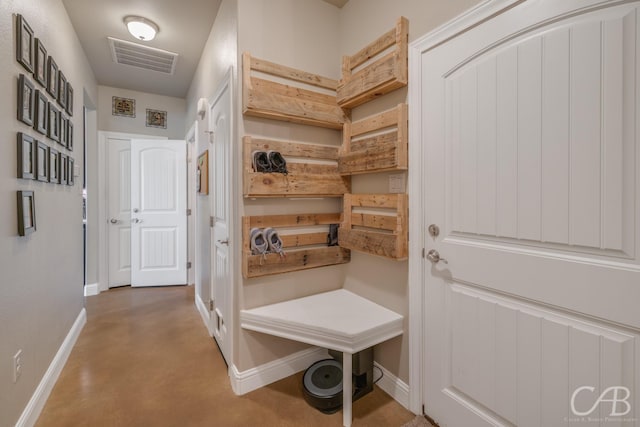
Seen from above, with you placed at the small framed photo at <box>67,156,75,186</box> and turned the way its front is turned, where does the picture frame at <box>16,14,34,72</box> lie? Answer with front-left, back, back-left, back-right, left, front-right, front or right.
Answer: right

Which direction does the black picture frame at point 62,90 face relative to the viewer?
to the viewer's right

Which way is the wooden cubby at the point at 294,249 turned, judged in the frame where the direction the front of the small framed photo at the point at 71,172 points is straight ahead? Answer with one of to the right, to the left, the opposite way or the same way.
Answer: to the right

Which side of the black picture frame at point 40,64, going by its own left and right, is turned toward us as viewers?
right

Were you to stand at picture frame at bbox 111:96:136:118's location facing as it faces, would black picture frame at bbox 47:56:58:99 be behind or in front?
in front

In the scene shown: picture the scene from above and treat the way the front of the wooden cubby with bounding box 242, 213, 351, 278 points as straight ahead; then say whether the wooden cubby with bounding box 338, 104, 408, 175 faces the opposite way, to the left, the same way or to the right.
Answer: to the right

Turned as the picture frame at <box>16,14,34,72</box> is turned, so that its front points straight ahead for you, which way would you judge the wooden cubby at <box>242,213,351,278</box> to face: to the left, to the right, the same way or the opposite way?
to the right

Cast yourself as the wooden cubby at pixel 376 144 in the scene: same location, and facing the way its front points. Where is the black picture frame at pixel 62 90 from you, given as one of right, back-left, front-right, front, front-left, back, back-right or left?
front-right

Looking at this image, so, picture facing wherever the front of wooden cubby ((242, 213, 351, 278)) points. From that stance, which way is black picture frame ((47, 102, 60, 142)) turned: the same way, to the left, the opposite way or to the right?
to the left

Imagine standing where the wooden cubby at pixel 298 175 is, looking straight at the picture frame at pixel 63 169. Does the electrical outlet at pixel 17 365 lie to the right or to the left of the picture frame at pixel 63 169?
left

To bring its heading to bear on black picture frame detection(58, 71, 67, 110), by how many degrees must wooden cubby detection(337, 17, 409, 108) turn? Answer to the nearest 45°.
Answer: approximately 45° to its right

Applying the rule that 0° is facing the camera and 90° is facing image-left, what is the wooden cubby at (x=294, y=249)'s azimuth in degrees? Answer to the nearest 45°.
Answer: approximately 315°

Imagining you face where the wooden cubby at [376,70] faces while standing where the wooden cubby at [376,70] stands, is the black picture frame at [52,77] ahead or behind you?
ahead

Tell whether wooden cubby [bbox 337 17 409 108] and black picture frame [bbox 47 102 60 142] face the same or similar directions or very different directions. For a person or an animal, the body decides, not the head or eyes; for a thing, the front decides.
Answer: very different directions

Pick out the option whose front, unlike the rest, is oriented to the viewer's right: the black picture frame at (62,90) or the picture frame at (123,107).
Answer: the black picture frame
